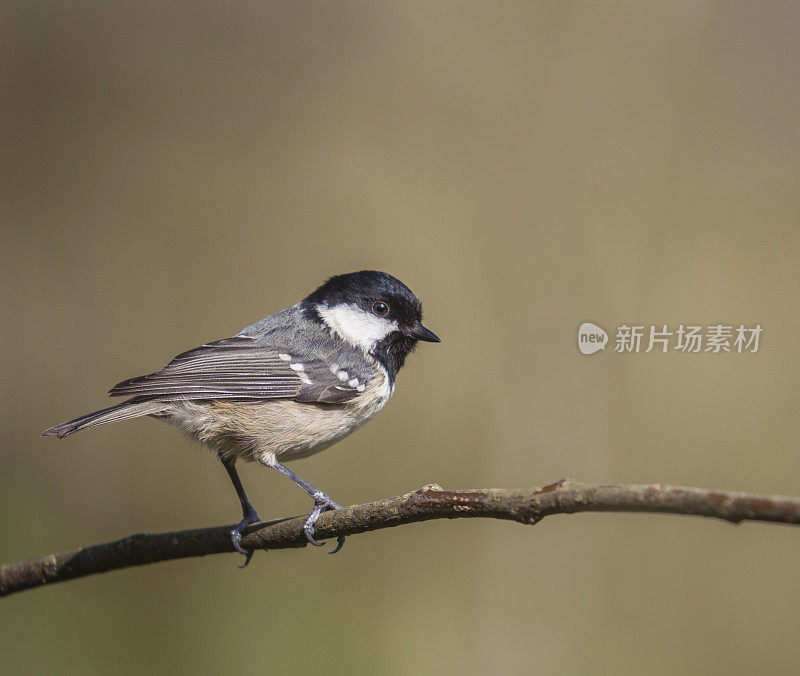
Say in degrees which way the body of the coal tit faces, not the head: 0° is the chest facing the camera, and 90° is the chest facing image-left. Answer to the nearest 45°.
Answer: approximately 270°
